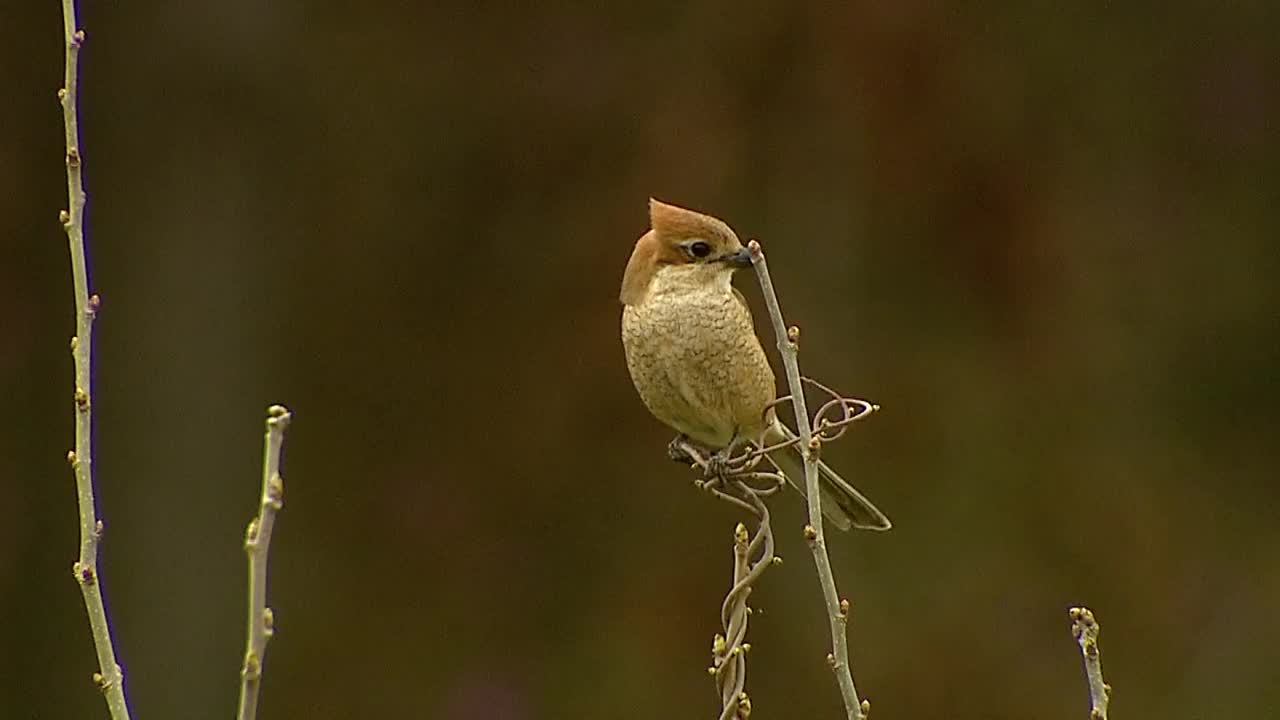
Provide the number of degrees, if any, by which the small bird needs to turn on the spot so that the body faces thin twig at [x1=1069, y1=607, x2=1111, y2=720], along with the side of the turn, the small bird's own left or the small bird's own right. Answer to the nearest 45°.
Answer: approximately 90° to the small bird's own left

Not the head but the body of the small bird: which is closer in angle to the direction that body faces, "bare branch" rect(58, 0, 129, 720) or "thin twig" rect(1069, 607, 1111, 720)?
the bare branch

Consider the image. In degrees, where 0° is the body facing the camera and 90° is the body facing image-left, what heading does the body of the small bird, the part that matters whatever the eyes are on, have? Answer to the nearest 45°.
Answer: approximately 45°

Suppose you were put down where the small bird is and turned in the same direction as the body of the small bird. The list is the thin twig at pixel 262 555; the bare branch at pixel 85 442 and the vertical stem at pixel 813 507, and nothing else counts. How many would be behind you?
0
